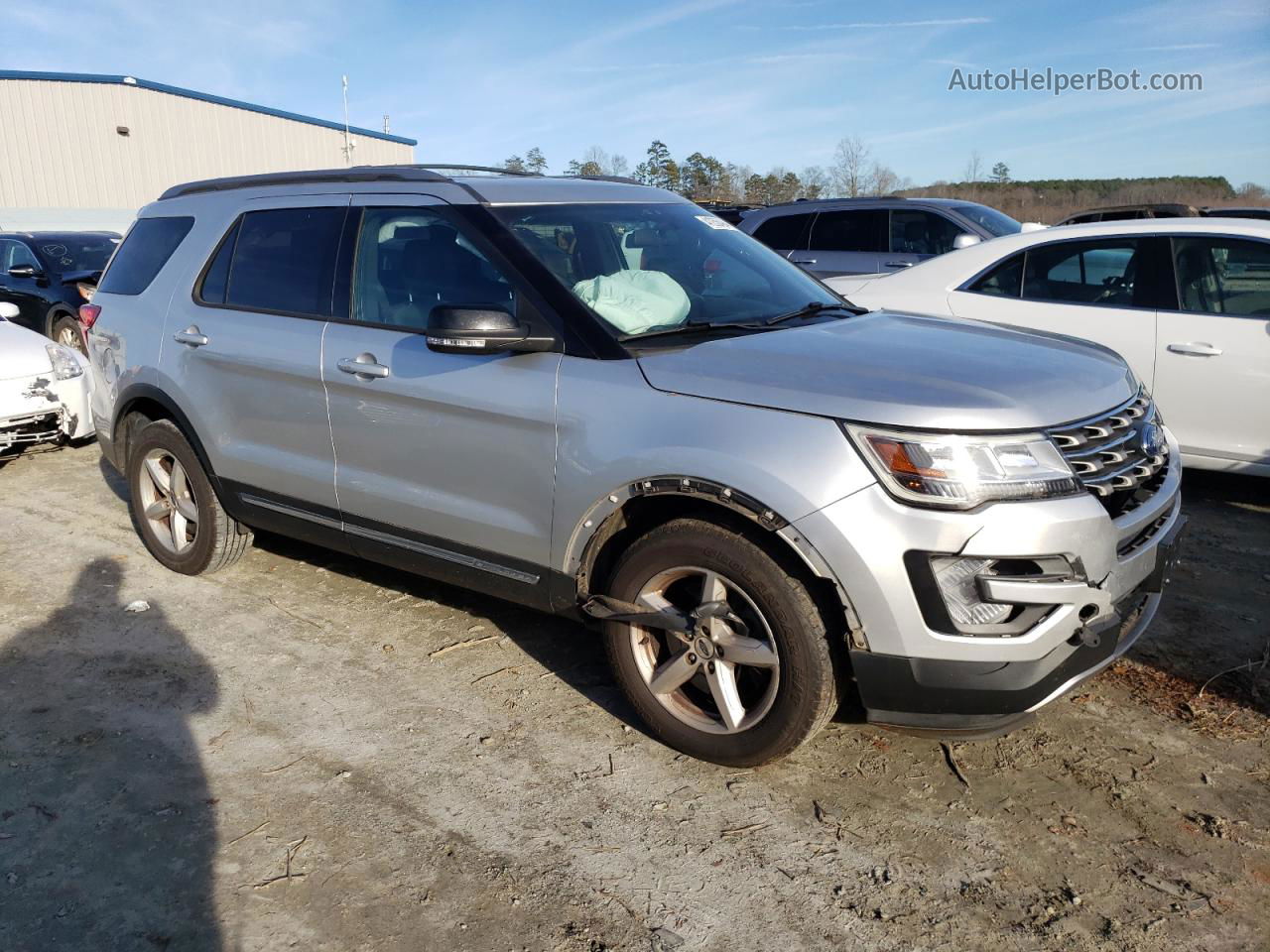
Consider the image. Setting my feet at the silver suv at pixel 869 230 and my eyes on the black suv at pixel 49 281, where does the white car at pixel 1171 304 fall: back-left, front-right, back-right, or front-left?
back-left

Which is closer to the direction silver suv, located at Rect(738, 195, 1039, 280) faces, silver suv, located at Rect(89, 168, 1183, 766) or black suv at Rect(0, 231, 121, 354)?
the silver suv

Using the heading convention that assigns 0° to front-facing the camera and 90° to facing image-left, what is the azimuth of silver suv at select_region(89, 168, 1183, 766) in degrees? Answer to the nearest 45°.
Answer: approximately 315°

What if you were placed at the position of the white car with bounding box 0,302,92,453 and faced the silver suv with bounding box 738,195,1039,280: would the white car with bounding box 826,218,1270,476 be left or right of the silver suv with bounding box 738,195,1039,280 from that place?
right

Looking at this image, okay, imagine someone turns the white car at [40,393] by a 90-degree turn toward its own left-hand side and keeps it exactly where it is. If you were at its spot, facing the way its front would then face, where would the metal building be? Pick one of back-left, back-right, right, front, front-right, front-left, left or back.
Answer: front-left

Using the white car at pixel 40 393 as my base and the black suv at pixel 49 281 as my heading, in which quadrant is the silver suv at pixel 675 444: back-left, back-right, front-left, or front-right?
back-right

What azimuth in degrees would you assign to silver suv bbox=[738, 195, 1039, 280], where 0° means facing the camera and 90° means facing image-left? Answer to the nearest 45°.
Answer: approximately 315°
